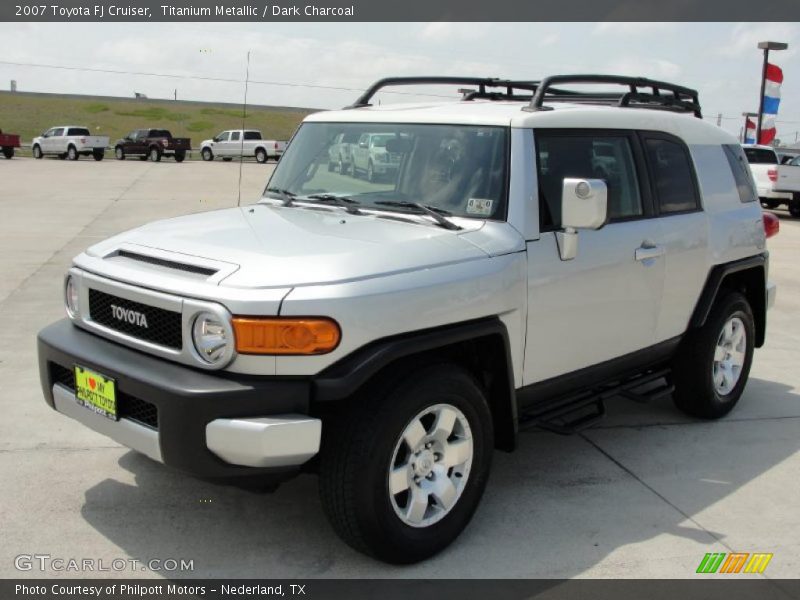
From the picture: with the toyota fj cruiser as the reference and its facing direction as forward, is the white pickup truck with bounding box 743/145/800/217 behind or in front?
behind

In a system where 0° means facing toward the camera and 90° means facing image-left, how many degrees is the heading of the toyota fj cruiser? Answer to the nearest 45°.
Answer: approximately 45°

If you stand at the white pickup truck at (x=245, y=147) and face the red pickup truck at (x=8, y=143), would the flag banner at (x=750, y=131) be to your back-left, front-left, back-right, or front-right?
back-left

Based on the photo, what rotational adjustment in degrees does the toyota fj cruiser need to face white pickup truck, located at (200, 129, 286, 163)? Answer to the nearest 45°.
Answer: approximately 135° to its right

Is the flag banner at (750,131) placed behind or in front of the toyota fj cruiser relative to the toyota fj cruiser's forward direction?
behind

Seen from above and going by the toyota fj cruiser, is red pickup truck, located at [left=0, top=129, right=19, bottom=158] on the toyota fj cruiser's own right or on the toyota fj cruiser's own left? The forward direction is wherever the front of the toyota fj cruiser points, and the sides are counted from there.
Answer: on the toyota fj cruiser's own right

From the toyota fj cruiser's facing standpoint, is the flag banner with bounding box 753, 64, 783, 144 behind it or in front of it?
behind
